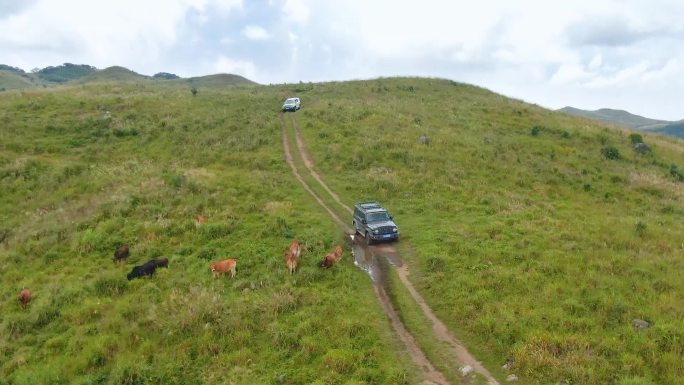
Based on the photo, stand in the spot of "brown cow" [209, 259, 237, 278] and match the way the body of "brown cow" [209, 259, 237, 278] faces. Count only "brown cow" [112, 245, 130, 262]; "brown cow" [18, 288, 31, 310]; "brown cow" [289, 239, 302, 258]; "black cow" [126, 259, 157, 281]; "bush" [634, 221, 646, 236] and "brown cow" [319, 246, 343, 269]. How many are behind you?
3

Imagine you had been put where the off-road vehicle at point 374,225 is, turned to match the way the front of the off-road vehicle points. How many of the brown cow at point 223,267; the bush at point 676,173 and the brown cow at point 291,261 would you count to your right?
2

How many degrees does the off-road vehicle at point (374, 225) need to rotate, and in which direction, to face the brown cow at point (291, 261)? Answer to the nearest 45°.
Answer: approximately 90° to its right

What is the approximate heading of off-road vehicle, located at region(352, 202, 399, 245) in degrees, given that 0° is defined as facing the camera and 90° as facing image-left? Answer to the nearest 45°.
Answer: approximately 315°

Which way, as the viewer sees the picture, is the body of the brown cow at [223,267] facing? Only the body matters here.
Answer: to the viewer's left

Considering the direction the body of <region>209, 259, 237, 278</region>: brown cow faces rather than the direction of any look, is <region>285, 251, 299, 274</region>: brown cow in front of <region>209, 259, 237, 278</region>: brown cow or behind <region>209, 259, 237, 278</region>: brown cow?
behind

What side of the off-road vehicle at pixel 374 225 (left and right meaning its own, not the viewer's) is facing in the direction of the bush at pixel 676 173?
left

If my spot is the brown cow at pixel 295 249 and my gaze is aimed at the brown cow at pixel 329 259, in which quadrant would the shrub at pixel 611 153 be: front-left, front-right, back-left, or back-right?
front-left

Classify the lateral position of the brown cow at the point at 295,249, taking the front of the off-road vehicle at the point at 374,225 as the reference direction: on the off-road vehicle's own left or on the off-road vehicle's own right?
on the off-road vehicle's own right

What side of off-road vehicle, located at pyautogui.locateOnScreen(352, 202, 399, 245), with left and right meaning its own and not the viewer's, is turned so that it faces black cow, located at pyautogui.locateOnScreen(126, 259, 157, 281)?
right
